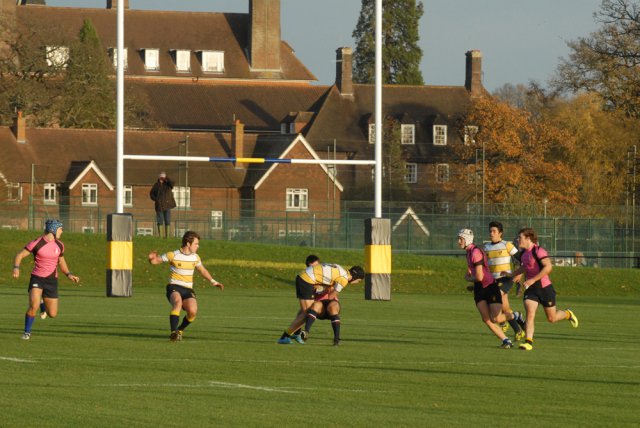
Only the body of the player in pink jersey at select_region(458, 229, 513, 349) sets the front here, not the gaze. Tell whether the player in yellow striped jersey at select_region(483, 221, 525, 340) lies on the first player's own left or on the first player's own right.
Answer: on the first player's own right

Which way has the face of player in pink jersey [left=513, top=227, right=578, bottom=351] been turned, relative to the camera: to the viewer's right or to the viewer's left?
to the viewer's left

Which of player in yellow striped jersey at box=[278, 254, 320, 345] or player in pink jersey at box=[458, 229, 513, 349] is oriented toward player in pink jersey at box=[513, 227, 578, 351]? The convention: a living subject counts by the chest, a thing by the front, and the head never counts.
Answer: the player in yellow striped jersey

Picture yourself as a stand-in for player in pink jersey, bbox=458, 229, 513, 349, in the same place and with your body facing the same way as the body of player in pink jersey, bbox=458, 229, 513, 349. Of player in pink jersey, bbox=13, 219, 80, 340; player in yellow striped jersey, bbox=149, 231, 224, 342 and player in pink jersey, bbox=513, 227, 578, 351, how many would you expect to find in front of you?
2

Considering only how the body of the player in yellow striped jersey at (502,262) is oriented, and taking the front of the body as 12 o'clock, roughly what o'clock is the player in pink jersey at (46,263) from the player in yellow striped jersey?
The player in pink jersey is roughly at 1 o'clock from the player in yellow striped jersey.

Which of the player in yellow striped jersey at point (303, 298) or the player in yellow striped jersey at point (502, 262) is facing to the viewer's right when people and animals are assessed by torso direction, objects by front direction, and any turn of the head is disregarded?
the player in yellow striped jersey at point (303, 298)

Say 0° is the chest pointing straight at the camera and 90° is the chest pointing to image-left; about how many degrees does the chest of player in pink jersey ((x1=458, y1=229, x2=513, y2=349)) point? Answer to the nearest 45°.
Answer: approximately 90°

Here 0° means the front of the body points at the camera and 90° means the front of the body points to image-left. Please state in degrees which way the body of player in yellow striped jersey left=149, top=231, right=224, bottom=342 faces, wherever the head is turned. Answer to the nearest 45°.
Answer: approximately 315°

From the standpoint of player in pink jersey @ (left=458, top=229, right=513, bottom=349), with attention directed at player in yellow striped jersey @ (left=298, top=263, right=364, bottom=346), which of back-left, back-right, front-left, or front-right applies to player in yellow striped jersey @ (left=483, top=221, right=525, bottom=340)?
back-right

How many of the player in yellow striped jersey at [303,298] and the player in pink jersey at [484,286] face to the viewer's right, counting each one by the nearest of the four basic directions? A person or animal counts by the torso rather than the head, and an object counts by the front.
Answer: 1

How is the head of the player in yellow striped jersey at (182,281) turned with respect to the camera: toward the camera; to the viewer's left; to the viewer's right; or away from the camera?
to the viewer's right

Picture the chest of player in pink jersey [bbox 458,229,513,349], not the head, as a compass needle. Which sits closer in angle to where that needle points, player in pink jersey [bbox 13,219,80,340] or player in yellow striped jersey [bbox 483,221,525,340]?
the player in pink jersey

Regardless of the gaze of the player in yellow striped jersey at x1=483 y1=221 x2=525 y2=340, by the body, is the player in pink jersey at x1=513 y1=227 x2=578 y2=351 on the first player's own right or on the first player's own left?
on the first player's own left

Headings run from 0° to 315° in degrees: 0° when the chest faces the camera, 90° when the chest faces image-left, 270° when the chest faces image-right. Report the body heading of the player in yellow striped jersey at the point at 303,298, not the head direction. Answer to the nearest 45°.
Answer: approximately 270°

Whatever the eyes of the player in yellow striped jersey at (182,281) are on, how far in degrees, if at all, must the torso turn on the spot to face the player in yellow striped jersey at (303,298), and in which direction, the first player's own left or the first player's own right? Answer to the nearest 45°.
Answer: approximately 45° to the first player's own left
